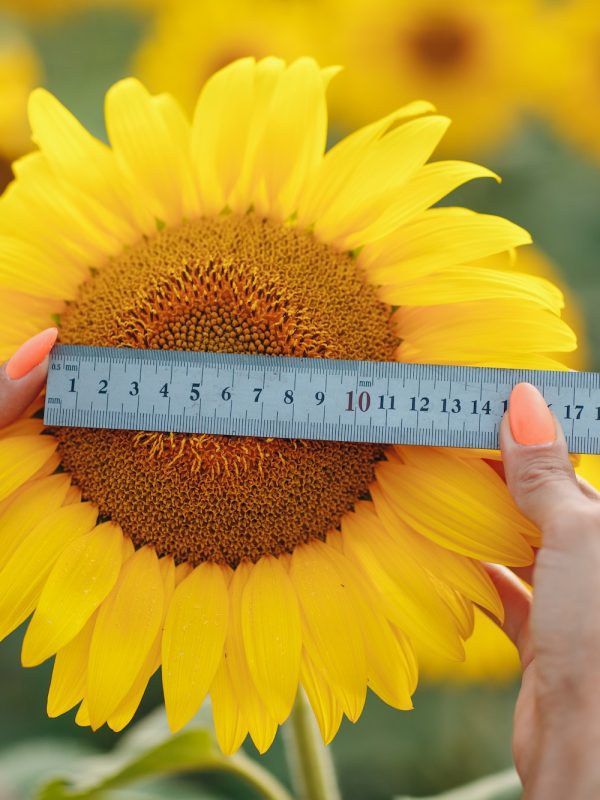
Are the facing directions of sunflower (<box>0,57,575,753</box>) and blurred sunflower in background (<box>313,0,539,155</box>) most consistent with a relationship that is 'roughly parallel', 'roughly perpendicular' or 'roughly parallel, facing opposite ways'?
roughly parallel

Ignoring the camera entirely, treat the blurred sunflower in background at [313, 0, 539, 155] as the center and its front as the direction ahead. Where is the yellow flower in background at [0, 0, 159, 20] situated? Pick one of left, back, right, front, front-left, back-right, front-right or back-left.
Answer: right

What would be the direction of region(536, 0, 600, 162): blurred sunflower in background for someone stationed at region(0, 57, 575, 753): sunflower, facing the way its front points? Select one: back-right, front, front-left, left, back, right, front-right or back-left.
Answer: back-left

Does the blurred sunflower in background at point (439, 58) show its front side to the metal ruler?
yes

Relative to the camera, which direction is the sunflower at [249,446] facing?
toward the camera

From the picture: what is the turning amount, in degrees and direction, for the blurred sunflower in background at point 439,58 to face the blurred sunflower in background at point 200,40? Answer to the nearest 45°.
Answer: approximately 90° to its right

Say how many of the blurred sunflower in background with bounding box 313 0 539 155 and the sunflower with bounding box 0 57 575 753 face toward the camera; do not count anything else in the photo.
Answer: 2

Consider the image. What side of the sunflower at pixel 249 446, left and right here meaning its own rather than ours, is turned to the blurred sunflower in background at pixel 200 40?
back

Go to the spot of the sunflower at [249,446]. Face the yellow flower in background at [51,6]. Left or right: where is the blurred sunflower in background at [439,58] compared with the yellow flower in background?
right

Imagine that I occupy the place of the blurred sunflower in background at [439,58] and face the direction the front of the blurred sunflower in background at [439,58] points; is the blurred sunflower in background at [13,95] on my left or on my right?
on my right

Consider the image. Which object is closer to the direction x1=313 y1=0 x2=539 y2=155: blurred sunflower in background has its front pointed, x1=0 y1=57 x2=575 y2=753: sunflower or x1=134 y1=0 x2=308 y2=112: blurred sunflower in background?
the sunflower

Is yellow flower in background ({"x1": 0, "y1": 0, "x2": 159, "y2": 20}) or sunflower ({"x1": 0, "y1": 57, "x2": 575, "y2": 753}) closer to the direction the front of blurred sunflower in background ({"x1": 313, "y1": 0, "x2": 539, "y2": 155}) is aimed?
the sunflower

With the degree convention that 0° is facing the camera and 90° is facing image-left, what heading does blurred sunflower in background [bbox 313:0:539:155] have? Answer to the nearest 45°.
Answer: approximately 0°
